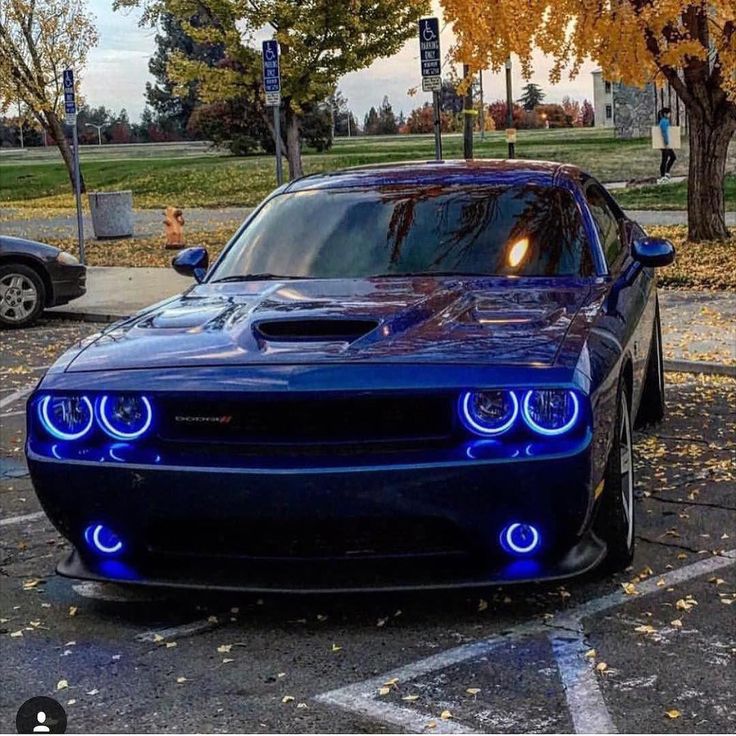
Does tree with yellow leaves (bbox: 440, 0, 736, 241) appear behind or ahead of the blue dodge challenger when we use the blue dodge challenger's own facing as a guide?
behind

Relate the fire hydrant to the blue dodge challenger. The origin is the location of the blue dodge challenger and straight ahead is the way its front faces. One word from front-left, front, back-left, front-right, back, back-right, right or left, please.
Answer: back

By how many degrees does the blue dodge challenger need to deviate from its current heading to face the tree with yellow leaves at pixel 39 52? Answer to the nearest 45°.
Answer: approximately 180°

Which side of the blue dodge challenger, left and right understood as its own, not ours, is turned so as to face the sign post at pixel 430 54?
back

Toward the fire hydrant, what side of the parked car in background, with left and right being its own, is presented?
left

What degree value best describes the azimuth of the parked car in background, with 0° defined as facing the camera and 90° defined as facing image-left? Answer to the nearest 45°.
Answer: approximately 270°

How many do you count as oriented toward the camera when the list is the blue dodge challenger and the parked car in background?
1

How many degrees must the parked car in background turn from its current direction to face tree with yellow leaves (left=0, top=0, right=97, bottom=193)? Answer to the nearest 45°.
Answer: approximately 90° to its left

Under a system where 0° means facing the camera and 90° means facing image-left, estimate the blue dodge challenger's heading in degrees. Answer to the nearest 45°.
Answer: approximately 0°

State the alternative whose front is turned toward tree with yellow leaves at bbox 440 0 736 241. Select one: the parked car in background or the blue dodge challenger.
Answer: the parked car in background

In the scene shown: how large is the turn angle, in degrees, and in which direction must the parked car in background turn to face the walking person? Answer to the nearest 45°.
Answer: approximately 45° to its left

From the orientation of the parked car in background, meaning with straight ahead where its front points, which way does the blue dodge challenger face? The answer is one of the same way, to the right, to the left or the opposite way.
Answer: to the right
